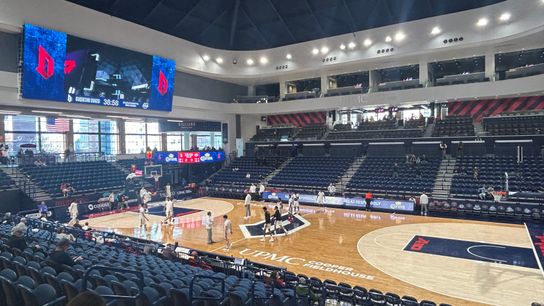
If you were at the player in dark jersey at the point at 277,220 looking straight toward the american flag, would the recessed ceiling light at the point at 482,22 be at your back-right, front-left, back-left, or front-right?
back-right

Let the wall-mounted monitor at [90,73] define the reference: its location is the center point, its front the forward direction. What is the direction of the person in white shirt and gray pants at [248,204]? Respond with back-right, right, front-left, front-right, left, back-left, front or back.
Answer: front

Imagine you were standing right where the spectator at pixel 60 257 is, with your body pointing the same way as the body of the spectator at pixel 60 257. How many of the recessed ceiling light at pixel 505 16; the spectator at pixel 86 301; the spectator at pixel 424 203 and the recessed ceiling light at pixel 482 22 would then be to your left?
0

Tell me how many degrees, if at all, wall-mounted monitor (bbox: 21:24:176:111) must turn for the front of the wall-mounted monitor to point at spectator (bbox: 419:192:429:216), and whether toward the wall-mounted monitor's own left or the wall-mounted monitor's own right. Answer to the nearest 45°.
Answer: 0° — it already faces them

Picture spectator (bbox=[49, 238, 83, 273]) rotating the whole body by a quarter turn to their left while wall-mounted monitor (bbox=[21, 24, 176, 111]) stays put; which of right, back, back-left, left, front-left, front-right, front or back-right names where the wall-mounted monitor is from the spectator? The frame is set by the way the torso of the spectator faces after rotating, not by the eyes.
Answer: front-right

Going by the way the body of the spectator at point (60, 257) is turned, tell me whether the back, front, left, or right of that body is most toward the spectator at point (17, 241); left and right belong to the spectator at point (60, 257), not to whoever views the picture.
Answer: left

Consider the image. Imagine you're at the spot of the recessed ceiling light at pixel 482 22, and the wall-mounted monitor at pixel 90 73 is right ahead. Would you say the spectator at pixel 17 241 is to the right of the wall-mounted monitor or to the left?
left

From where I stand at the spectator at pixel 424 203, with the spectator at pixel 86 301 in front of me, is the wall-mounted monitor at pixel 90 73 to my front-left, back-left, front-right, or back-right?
front-right

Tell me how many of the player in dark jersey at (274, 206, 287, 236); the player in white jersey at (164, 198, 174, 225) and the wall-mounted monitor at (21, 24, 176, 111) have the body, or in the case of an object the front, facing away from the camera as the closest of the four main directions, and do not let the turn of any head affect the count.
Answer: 1

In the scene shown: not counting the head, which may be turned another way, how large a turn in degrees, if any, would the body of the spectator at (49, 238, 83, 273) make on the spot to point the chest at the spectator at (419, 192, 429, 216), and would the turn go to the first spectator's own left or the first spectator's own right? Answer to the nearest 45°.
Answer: approximately 45° to the first spectator's own right

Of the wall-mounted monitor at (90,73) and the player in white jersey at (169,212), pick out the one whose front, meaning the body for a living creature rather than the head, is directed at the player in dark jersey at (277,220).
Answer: the wall-mounted monitor

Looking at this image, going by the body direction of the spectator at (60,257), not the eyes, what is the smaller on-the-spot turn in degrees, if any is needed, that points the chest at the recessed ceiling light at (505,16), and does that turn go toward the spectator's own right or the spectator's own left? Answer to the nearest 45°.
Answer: approximately 45° to the spectator's own right

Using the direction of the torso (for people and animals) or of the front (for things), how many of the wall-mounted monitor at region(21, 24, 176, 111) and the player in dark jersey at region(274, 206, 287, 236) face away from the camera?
0

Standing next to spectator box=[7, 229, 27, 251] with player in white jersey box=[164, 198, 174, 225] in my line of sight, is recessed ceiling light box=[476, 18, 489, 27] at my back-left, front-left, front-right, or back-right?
front-right
